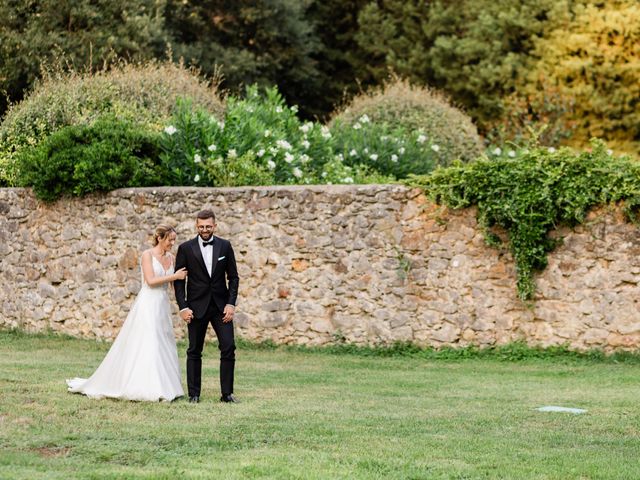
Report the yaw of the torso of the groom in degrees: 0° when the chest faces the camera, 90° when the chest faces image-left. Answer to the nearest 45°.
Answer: approximately 0°

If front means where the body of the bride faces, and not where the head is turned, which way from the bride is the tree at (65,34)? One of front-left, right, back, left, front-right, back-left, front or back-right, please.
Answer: back-left

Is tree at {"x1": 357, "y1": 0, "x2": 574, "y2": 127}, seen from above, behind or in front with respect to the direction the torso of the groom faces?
behind

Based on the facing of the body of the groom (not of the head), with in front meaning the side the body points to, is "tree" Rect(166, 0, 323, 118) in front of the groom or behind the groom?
behind

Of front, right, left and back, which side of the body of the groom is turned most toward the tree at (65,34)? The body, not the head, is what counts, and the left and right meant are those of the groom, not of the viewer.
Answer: back

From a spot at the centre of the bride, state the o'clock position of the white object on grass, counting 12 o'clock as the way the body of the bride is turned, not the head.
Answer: The white object on grass is roughly at 11 o'clock from the bride.

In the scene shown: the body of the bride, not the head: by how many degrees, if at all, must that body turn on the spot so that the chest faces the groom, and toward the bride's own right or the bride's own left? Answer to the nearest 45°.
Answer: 0° — they already face them

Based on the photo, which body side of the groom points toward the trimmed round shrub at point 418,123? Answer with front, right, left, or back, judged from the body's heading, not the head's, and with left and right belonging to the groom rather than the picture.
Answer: back

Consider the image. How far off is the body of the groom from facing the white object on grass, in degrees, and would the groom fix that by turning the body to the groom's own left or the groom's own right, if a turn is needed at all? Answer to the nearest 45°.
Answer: approximately 90° to the groom's own left

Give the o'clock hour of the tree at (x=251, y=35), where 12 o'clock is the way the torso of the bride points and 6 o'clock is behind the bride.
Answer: The tree is roughly at 8 o'clock from the bride.

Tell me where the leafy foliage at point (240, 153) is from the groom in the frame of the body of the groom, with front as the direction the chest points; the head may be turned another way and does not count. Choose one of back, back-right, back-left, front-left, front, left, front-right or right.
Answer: back

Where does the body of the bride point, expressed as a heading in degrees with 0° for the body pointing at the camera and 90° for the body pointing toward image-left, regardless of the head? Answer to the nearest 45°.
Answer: approximately 315°
